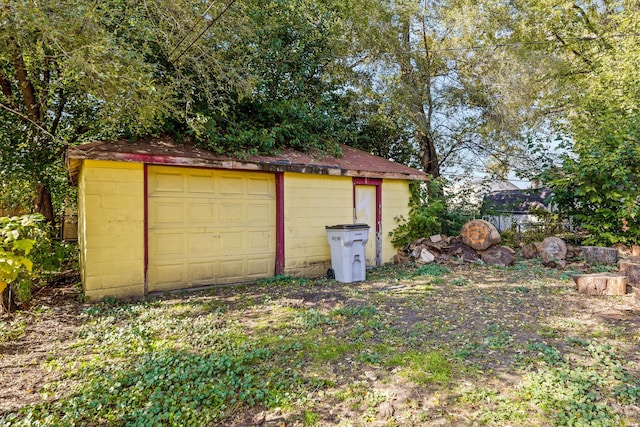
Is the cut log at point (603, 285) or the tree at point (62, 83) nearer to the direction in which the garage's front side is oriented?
the cut log

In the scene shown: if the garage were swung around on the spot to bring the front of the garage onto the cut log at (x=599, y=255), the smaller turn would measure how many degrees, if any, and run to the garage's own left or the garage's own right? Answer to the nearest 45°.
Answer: approximately 45° to the garage's own left

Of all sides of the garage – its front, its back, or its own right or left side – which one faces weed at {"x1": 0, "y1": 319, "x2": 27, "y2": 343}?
right

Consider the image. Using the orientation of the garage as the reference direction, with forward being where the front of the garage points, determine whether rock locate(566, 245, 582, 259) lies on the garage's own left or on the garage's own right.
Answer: on the garage's own left

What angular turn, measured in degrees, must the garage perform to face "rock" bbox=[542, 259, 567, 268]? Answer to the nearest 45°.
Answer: approximately 45° to its left

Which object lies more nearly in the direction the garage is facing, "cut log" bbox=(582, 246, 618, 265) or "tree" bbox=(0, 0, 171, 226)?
the cut log

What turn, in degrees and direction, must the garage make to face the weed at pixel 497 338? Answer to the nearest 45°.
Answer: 0° — it already faces it

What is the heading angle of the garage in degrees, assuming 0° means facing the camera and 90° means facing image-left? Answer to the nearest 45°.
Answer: approximately 315°

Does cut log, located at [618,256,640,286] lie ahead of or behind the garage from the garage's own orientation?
ahead

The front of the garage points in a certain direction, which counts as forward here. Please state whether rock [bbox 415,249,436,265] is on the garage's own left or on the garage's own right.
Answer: on the garage's own left

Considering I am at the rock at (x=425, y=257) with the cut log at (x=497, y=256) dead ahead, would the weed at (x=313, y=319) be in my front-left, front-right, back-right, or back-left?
back-right

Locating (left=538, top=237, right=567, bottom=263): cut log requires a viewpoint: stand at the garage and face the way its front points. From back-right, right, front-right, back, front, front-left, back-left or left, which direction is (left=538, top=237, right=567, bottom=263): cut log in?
front-left
